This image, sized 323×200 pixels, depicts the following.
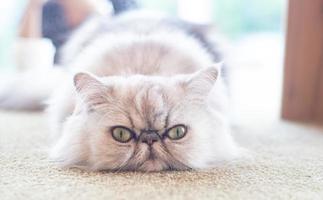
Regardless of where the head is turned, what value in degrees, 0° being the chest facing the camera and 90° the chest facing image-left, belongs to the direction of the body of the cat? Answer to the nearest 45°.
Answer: approximately 0°
